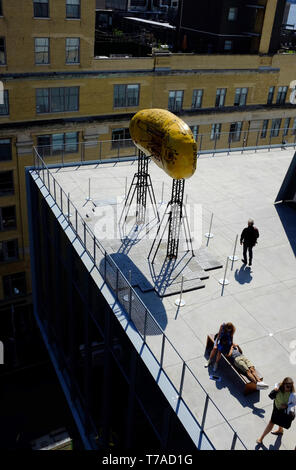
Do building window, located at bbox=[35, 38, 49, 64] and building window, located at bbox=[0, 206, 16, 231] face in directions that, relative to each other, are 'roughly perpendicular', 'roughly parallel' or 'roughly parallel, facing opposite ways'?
roughly parallel

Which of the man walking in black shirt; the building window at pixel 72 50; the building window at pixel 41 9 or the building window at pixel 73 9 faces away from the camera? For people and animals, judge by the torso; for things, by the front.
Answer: the man walking in black shirt

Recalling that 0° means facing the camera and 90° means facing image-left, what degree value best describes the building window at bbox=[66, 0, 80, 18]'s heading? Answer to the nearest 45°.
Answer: approximately 0°

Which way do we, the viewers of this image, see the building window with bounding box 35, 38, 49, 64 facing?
facing the viewer

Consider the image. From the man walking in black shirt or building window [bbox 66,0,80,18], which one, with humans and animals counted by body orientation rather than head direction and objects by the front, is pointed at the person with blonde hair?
the building window

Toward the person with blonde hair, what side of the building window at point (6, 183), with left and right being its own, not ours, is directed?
front

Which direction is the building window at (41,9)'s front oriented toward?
toward the camera

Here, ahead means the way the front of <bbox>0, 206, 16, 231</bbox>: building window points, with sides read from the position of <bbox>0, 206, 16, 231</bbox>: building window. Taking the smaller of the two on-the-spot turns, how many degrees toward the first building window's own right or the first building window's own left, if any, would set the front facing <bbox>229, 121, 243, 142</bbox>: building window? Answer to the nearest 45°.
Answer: approximately 90° to the first building window's own left
